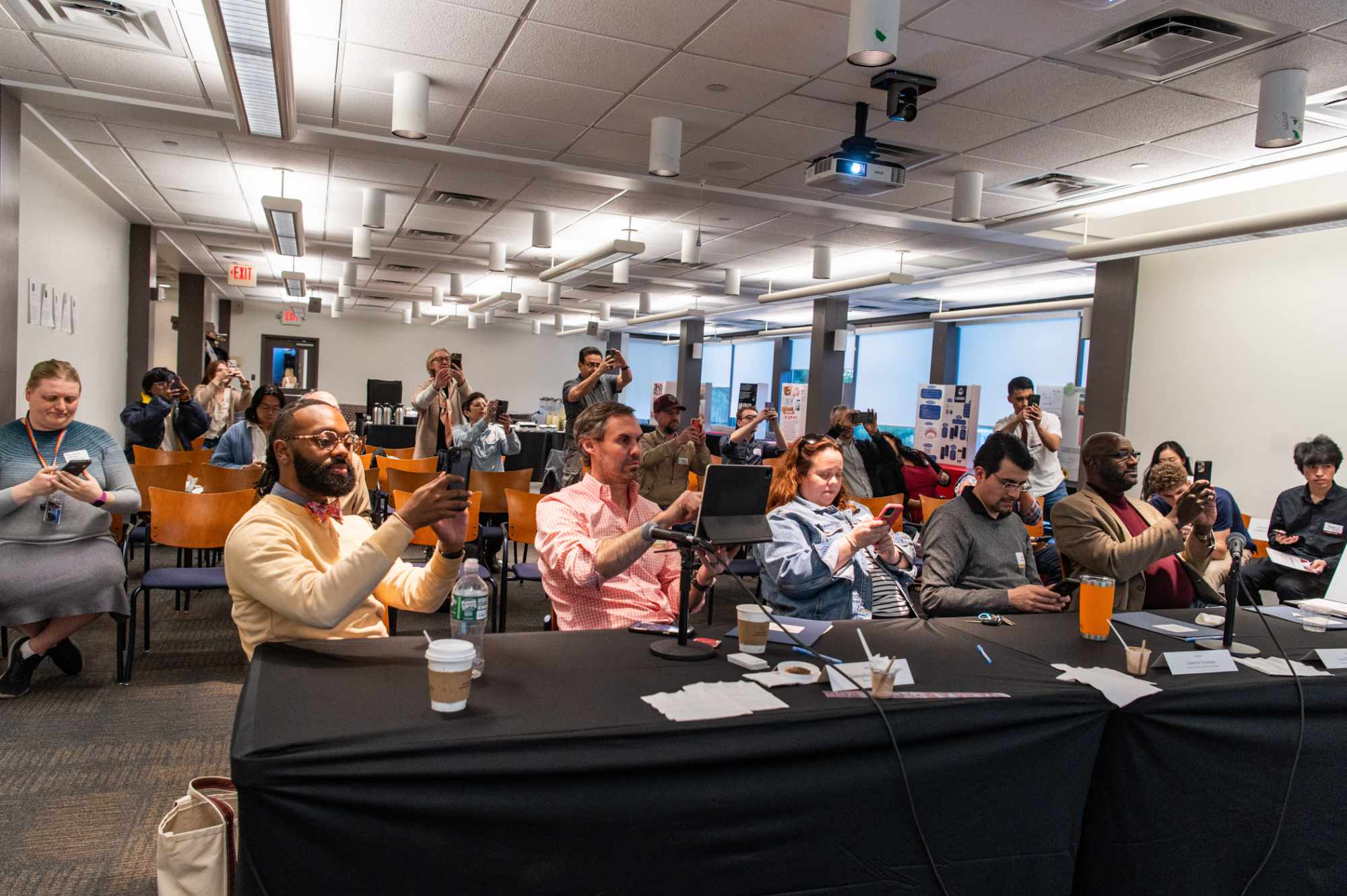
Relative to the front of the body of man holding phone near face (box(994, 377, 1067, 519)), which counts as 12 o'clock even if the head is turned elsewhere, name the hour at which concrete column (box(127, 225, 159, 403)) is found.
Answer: The concrete column is roughly at 3 o'clock from the man holding phone near face.

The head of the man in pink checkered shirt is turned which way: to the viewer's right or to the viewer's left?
to the viewer's right

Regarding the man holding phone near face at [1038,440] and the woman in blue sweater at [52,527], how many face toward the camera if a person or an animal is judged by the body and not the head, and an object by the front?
2

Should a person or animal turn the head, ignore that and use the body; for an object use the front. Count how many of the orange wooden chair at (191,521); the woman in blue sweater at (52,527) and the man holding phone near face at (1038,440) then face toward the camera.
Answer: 3

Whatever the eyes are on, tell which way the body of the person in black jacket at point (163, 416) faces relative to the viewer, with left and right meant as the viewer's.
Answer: facing the viewer and to the right of the viewer

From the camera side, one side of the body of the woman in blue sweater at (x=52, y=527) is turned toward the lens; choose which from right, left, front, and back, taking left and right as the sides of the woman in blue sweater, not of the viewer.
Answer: front

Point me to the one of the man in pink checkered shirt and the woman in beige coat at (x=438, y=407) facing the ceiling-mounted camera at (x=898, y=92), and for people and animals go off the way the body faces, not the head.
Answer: the woman in beige coat

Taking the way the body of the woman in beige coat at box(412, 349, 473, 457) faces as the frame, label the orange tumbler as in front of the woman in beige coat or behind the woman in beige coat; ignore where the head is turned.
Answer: in front

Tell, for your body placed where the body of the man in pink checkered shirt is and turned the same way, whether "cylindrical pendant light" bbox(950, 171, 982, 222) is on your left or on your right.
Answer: on your left

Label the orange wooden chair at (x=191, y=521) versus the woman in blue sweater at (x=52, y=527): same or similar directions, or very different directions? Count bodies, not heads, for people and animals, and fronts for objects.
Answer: same or similar directions

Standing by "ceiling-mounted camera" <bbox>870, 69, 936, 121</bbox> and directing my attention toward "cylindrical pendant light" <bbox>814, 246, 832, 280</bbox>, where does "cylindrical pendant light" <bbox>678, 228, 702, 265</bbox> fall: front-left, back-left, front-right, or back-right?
front-left

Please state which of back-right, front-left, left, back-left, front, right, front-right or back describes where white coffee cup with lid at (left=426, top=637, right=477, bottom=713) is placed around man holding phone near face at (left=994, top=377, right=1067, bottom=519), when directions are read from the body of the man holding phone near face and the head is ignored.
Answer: front

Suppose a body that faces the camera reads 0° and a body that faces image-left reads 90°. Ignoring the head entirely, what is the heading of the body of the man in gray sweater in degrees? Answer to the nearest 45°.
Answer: approximately 315°

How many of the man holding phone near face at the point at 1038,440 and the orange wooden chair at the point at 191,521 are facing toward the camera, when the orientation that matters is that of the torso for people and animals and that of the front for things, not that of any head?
2

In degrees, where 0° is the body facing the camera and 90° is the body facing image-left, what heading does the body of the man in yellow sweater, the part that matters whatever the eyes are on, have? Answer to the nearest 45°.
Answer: approximately 315°

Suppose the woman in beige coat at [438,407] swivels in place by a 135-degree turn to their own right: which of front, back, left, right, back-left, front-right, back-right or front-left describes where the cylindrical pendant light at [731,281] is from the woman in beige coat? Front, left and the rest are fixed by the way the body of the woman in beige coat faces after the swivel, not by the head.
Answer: back-right
